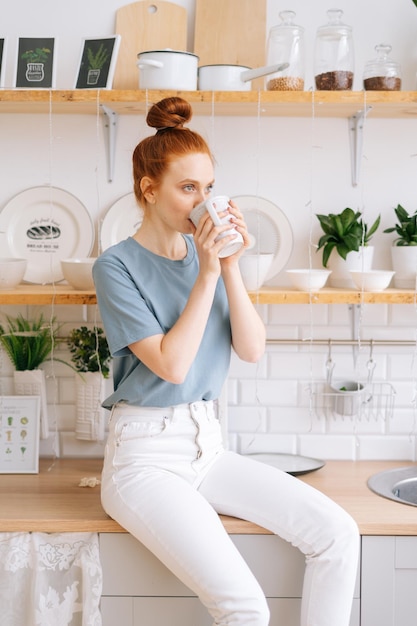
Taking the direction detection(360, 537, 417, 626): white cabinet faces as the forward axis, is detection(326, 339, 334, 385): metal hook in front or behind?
behind

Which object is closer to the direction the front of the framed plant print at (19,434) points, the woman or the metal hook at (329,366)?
the woman

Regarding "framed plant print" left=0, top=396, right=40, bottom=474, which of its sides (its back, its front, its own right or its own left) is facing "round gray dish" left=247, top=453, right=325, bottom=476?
left

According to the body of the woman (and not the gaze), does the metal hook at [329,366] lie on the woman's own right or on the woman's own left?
on the woman's own left
